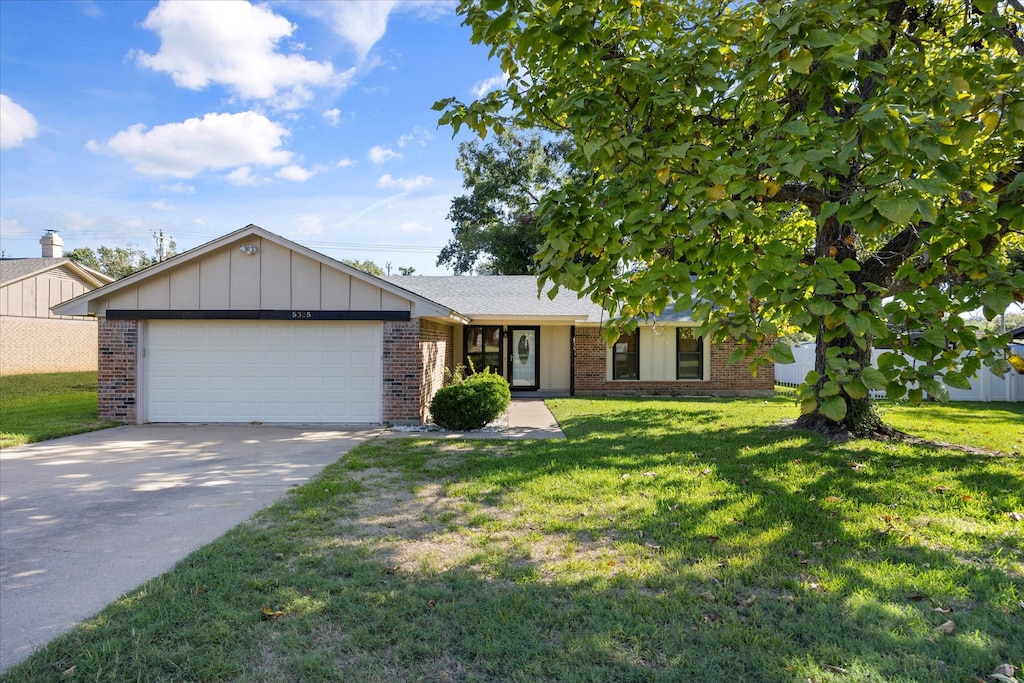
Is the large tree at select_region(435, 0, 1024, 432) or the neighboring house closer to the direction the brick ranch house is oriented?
the large tree

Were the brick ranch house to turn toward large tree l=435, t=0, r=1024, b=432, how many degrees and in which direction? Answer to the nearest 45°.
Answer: approximately 45° to its left

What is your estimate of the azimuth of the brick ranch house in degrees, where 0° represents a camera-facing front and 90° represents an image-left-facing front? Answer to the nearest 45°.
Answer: approximately 0°

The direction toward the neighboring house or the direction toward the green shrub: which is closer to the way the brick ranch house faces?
the green shrub

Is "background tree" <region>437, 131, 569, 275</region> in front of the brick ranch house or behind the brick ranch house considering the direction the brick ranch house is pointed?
behind

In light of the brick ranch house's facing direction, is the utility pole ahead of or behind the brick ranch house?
behind

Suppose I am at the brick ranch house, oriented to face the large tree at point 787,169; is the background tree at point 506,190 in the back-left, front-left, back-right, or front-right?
back-left

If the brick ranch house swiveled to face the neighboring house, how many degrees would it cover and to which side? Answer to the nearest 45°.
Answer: approximately 135° to its right

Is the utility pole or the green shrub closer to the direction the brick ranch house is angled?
the green shrub

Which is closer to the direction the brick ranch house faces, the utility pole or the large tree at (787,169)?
the large tree

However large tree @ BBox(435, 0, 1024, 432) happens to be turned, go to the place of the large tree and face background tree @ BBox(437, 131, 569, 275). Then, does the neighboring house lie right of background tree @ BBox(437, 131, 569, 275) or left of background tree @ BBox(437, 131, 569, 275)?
left
